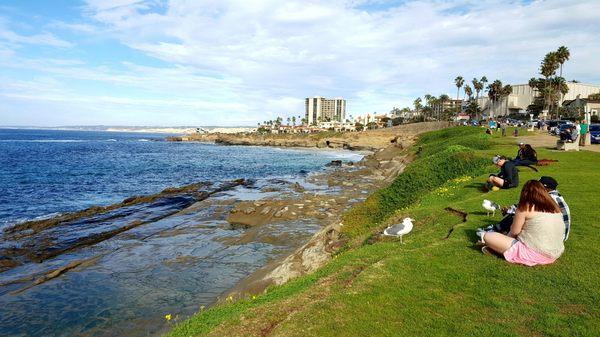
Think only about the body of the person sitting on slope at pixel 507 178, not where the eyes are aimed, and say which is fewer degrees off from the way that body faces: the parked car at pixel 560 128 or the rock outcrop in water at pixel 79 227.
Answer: the rock outcrop in water

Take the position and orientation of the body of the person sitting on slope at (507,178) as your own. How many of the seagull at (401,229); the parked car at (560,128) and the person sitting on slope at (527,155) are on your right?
2

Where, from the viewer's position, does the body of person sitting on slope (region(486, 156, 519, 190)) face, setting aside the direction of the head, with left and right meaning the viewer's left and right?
facing to the left of the viewer

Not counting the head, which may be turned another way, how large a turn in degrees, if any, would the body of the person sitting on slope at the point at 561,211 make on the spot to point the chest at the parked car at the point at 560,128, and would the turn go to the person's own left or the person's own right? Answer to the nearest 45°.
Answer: approximately 90° to the person's own right

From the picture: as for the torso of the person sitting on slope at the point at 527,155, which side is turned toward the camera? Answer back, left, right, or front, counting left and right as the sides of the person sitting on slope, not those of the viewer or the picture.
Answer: left

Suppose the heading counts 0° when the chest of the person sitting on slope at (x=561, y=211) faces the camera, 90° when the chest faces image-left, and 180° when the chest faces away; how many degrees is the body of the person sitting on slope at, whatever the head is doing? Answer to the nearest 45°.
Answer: approximately 90°

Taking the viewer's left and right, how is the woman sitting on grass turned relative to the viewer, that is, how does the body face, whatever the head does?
facing away from the viewer and to the left of the viewer
